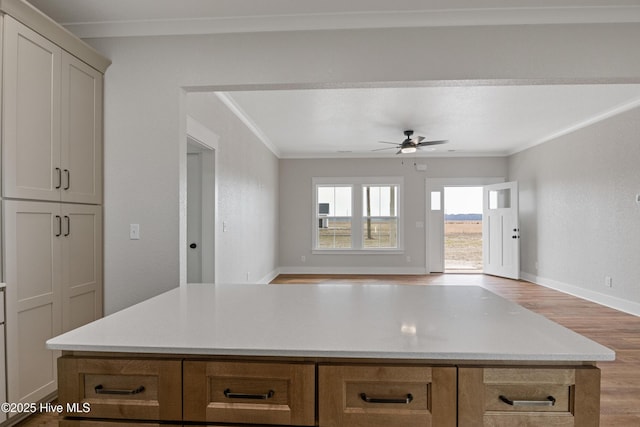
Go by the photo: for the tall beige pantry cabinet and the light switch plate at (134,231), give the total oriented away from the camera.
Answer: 0

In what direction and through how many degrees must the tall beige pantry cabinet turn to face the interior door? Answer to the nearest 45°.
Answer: approximately 90° to its left

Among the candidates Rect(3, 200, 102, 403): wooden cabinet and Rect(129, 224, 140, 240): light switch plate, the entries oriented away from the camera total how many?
0

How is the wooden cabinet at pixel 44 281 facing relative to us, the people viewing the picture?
facing the viewer and to the right of the viewer

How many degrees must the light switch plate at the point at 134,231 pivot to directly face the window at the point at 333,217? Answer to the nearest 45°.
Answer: approximately 135° to its left

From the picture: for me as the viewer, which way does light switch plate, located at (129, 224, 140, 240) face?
facing the viewer

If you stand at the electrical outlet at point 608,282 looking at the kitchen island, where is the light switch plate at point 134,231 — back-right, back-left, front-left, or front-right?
front-right

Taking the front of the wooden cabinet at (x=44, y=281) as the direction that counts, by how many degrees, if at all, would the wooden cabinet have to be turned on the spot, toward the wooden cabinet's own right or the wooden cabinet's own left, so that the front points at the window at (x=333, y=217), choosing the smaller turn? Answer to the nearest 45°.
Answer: approximately 90° to the wooden cabinet's own left

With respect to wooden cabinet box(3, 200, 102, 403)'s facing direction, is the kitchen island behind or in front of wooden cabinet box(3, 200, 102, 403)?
in front

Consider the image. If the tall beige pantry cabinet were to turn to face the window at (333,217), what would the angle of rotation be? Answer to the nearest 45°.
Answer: approximately 90° to its left

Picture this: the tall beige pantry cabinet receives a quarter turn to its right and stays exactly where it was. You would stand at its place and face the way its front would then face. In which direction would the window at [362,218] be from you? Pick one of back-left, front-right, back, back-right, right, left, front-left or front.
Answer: back

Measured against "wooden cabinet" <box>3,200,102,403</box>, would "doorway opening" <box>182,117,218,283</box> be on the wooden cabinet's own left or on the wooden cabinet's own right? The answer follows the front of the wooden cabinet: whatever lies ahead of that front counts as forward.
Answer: on the wooden cabinet's own left

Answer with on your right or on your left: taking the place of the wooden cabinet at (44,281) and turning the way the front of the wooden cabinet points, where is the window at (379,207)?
on your left
